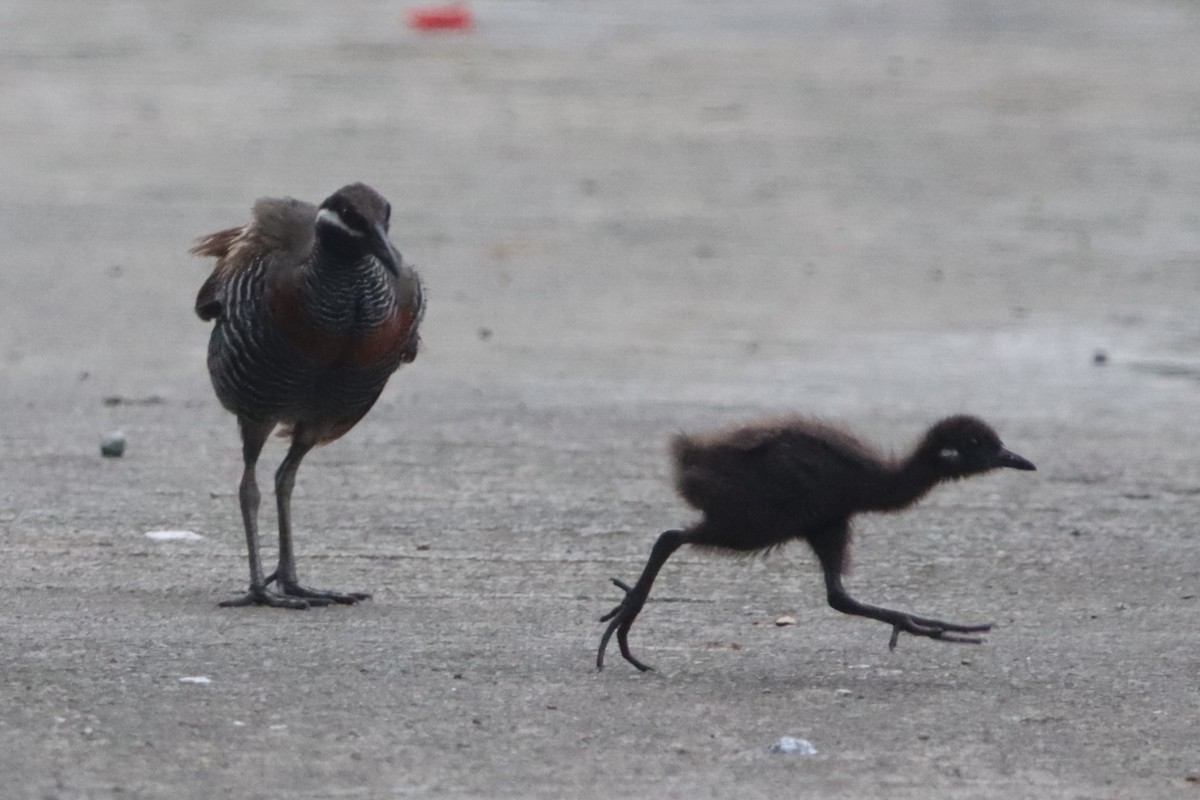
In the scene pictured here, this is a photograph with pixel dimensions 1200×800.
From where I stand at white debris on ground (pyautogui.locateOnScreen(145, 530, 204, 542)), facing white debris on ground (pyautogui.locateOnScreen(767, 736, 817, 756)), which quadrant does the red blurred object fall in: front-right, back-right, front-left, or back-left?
back-left

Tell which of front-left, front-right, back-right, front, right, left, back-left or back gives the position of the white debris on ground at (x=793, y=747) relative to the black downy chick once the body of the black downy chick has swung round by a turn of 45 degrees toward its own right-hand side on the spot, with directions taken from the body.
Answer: front-right

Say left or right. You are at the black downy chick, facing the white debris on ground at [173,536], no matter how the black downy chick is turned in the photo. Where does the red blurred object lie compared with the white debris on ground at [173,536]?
right

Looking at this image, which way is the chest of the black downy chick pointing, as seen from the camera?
to the viewer's right

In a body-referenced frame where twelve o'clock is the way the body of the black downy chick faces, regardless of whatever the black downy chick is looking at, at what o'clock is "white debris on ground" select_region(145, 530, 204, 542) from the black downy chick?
The white debris on ground is roughly at 7 o'clock from the black downy chick.

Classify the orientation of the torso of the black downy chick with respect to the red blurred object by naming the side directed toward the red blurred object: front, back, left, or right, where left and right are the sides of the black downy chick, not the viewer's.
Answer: left
